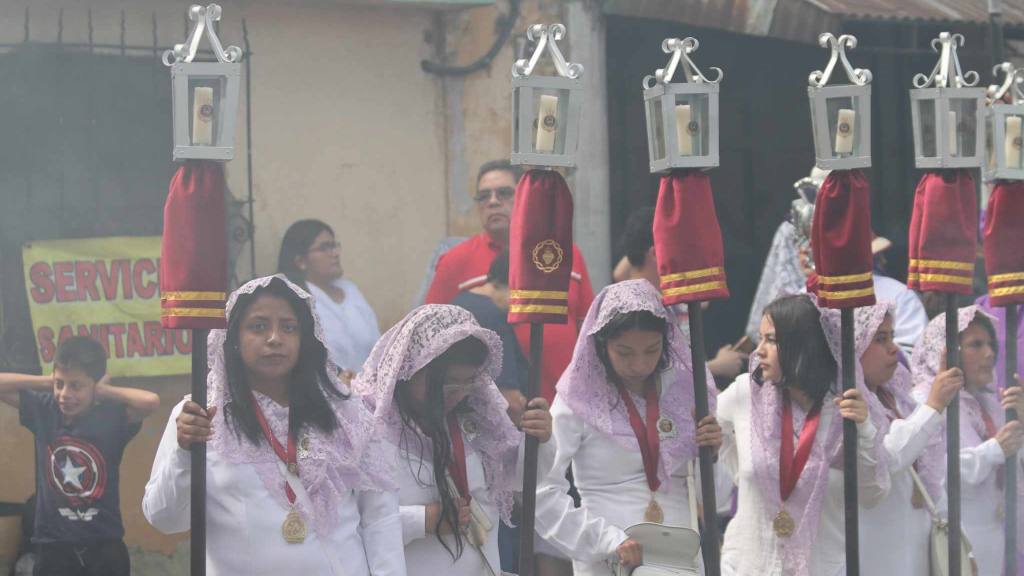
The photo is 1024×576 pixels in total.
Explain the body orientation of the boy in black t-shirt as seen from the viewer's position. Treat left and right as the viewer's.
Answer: facing the viewer

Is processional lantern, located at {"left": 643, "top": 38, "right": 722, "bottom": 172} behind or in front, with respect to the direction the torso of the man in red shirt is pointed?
in front

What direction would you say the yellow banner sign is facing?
toward the camera

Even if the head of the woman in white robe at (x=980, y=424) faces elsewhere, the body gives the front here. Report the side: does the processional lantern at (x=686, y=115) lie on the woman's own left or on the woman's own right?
on the woman's own right

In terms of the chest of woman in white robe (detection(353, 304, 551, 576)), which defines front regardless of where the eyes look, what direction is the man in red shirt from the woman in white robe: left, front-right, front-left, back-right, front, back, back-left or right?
back-left

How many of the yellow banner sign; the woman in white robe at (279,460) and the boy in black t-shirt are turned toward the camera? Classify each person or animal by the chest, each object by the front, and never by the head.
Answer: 3

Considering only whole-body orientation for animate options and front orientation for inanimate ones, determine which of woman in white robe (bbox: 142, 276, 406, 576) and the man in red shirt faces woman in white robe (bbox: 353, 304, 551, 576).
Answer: the man in red shirt

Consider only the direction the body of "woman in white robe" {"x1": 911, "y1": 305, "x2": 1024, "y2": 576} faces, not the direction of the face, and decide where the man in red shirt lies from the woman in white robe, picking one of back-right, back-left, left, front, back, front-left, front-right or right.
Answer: back-right

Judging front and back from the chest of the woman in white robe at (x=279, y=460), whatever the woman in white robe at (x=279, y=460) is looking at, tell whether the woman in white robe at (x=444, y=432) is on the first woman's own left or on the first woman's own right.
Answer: on the first woman's own left

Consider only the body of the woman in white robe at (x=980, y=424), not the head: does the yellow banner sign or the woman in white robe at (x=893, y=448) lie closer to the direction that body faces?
the woman in white robe

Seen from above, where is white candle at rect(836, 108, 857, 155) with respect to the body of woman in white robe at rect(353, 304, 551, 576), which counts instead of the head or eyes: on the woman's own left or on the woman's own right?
on the woman's own left

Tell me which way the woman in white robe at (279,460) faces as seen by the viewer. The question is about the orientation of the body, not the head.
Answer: toward the camera

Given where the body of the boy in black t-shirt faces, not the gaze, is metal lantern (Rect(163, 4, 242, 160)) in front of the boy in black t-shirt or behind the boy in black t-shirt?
in front

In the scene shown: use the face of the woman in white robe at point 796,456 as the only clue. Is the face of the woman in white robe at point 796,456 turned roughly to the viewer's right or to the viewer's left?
to the viewer's left

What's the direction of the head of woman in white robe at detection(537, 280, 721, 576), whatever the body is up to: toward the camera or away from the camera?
toward the camera

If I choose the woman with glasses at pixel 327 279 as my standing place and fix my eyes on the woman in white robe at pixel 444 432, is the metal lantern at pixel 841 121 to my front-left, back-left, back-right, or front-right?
front-left
